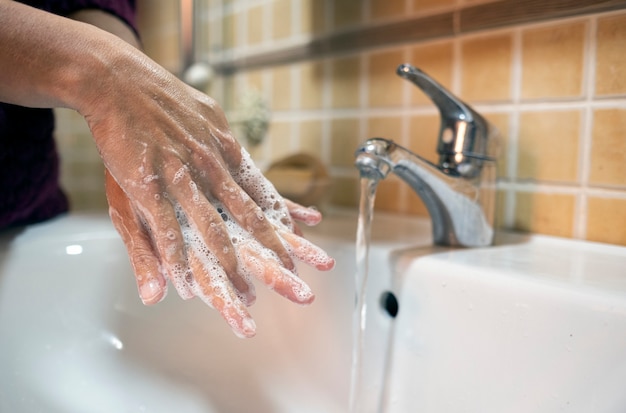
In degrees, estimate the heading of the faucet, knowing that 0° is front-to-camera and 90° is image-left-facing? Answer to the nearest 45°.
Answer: approximately 90°
